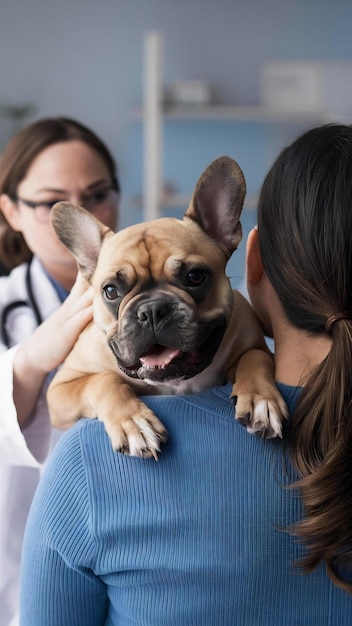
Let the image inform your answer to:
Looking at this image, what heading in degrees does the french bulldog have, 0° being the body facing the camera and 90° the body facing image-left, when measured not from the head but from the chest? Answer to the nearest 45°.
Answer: approximately 0°

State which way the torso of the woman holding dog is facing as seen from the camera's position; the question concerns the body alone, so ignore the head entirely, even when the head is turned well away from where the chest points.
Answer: away from the camera

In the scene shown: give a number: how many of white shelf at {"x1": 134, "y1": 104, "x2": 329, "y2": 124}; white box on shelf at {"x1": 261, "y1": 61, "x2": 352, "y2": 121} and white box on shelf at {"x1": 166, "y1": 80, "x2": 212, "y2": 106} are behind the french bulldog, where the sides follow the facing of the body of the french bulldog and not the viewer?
3

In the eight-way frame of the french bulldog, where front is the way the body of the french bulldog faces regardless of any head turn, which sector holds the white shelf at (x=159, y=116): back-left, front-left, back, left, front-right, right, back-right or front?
back

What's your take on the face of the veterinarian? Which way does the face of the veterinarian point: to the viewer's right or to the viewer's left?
to the viewer's right

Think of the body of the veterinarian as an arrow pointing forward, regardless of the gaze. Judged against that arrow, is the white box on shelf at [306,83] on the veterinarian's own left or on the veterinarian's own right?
on the veterinarian's own left

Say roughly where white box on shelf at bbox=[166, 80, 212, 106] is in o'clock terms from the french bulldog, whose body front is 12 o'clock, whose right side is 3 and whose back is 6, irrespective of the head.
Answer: The white box on shelf is roughly at 6 o'clock from the french bulldog.

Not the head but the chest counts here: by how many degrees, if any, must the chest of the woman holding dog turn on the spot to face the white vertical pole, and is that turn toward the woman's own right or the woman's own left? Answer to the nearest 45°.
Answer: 0° — they already face it

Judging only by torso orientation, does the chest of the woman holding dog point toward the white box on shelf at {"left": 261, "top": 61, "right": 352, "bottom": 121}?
yes

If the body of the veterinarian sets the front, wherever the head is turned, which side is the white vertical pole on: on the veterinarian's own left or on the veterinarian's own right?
on the veterinarian's own left

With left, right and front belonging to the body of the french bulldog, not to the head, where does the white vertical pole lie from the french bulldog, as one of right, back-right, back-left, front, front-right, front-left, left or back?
back

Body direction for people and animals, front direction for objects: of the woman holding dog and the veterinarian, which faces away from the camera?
the woman holding dog
